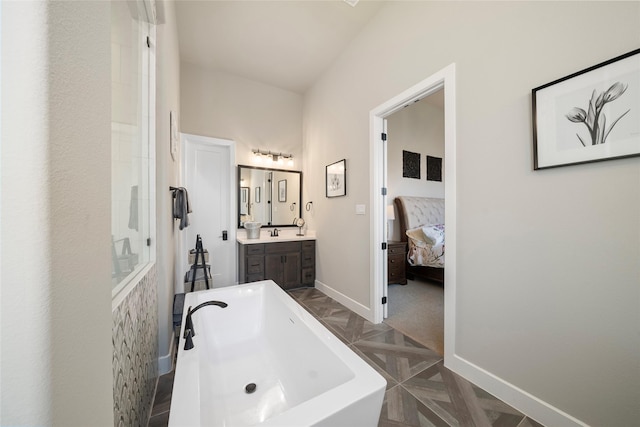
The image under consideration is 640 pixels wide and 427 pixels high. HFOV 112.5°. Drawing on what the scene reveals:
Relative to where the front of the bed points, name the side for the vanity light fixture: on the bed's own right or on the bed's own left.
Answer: on the bed's own right

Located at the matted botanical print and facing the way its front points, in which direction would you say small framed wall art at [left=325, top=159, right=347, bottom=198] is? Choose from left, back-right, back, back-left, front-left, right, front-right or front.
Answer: front-right

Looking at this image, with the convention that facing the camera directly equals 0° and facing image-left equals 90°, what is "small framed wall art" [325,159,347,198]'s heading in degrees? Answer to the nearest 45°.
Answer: approximately 45°

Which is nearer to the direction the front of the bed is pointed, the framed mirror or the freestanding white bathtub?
the freestanding white bathtub

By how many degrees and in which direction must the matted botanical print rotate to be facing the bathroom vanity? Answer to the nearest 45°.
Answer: approximately 45° to its right

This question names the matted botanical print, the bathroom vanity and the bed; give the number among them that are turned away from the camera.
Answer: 0

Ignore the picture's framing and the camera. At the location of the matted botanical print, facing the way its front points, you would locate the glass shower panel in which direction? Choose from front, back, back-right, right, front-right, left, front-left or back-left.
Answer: front

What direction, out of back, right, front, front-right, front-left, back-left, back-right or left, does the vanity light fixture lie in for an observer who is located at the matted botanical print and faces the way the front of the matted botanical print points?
front-right

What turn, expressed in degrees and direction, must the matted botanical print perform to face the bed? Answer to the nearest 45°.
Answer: approximately 90° to its right

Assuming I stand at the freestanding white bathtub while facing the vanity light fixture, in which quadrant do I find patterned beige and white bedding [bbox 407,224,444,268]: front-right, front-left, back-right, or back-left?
front-right

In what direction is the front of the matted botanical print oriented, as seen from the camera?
facing the viewer and to the left of the viewer

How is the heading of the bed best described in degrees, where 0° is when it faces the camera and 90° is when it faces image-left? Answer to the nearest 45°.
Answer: approximately 315°

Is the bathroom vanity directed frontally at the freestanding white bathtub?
yes

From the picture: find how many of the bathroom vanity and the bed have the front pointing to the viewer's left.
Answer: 0
